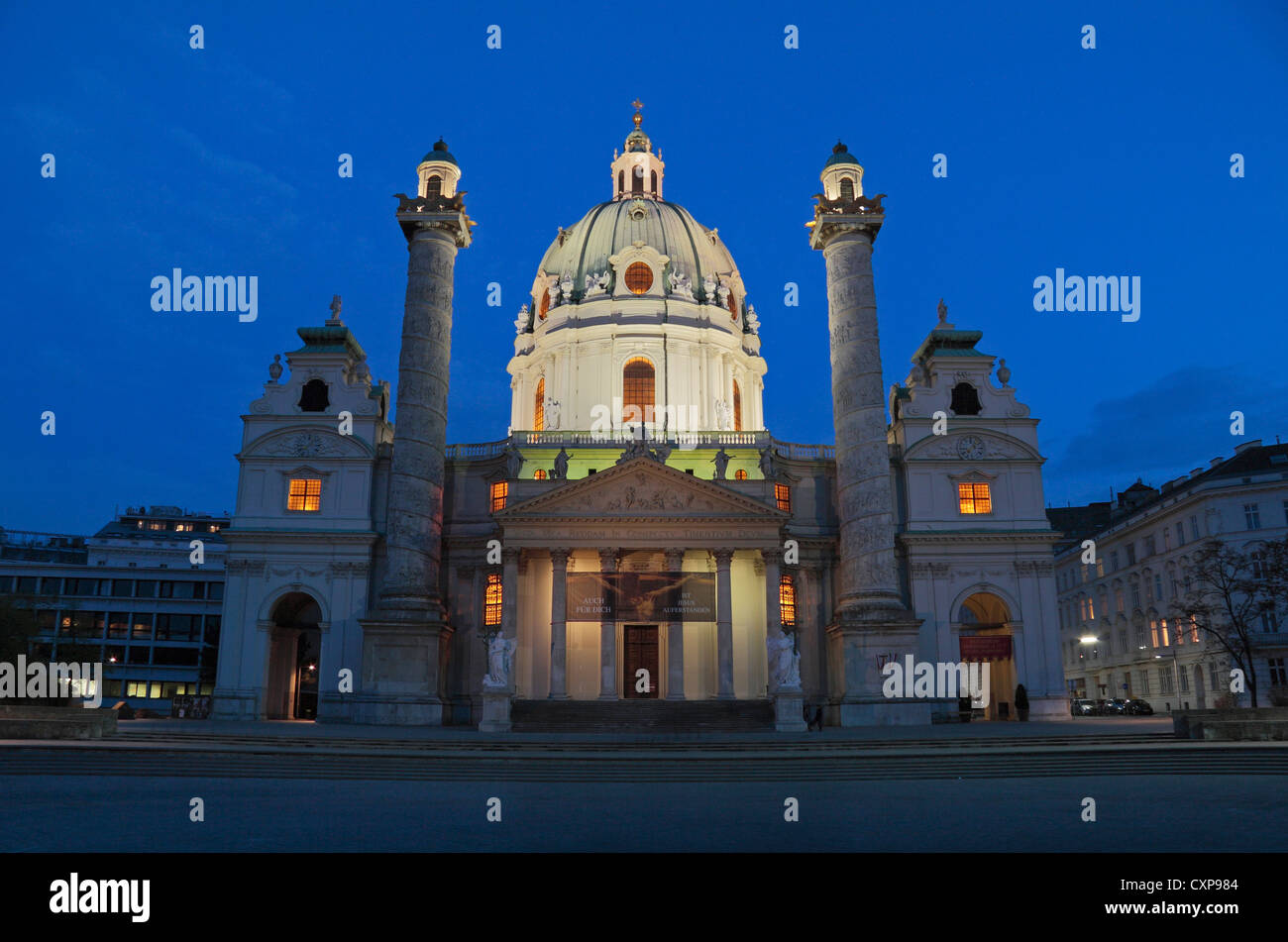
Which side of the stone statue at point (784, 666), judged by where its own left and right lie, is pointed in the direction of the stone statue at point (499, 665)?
right

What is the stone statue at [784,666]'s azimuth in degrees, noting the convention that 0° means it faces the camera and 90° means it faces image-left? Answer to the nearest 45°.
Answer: approximately 0°

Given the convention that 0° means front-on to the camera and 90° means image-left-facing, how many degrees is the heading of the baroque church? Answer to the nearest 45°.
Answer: approximately 0°

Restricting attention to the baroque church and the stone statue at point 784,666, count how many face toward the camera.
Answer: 2

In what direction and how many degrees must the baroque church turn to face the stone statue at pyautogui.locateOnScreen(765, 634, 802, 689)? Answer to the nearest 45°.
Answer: approximately 45° to its left

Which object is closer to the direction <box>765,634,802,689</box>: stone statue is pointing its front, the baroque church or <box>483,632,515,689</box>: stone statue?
the stone statue
